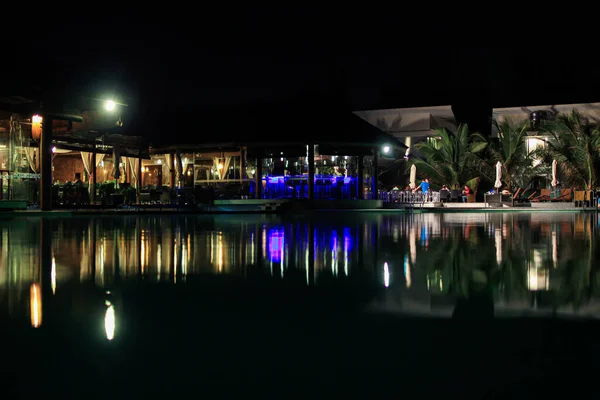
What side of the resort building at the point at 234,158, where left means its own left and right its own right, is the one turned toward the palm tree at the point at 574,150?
left

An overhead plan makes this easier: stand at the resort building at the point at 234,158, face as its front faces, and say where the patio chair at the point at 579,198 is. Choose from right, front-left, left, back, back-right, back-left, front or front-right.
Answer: left

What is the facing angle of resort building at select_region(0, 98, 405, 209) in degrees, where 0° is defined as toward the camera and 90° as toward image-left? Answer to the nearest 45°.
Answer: approximately 0°

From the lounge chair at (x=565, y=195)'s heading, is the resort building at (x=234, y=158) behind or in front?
in front

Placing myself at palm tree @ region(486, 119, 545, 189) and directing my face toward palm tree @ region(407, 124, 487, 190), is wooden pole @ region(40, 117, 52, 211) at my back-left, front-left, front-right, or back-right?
front-left

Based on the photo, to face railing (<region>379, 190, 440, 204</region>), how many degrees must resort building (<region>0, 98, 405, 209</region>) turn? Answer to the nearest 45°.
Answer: approximately 90° to its left

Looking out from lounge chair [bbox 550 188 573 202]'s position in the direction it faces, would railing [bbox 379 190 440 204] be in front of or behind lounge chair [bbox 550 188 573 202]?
in front

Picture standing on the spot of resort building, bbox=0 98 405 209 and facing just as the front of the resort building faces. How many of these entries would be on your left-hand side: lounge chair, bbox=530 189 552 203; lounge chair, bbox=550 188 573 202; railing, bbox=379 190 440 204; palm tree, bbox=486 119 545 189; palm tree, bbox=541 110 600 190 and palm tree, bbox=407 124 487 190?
6

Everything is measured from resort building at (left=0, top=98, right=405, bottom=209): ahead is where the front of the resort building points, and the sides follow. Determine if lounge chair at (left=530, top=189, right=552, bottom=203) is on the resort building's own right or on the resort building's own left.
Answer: on the resort building's own left

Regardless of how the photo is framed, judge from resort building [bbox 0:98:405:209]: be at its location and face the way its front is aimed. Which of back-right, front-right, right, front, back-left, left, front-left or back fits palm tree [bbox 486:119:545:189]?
left

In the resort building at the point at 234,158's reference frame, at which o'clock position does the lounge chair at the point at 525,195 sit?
The lounge chair is roughly at 9 o'clock from the resort building.
